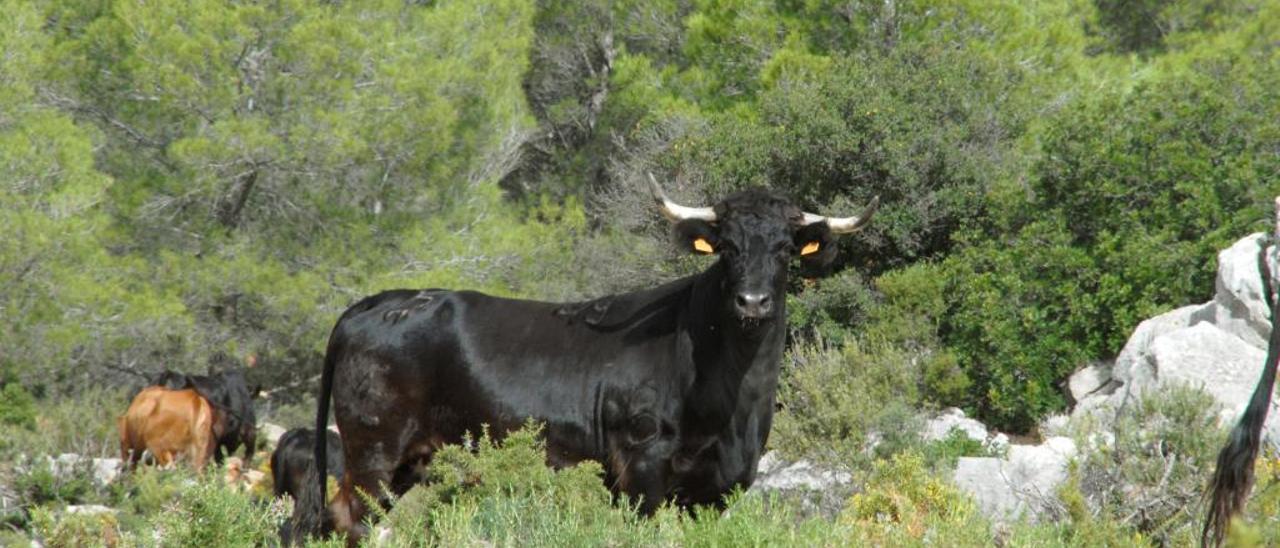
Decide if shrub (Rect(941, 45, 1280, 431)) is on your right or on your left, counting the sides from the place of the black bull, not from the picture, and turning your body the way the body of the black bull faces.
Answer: on your left

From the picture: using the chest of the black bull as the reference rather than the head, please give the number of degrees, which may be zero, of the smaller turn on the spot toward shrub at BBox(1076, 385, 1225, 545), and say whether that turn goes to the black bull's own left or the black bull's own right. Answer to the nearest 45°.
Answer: approximately 45° to the black bull's own left

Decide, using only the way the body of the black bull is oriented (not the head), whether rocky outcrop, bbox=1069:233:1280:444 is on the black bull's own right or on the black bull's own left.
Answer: on the black bull's own left

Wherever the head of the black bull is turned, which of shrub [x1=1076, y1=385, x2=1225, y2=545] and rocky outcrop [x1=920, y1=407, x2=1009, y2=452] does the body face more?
the shrub

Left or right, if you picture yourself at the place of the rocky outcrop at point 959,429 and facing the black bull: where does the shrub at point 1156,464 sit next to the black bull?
left

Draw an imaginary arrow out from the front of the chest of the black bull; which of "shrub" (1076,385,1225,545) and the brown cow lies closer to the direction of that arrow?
the shrub

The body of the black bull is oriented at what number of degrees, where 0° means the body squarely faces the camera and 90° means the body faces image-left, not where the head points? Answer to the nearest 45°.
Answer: approximately 315°

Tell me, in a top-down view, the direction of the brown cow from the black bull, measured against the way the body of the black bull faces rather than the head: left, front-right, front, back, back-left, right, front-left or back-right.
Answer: back
